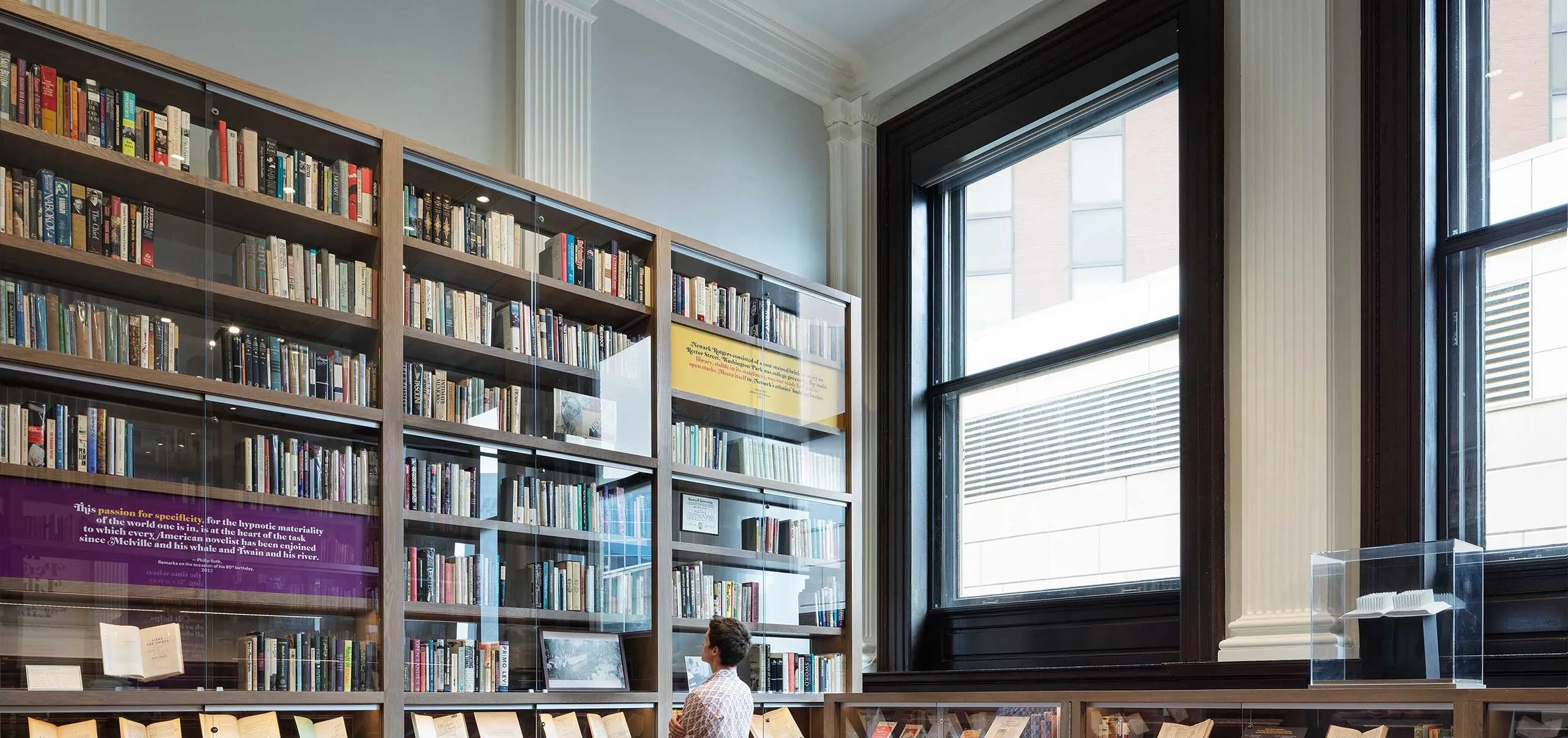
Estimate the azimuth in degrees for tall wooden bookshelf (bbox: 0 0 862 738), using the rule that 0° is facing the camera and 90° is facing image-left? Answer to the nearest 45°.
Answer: approximately 315°

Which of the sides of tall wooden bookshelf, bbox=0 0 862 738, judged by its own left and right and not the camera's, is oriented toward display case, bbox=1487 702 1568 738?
front

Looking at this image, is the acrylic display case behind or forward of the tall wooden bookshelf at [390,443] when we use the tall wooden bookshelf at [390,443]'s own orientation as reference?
forward
